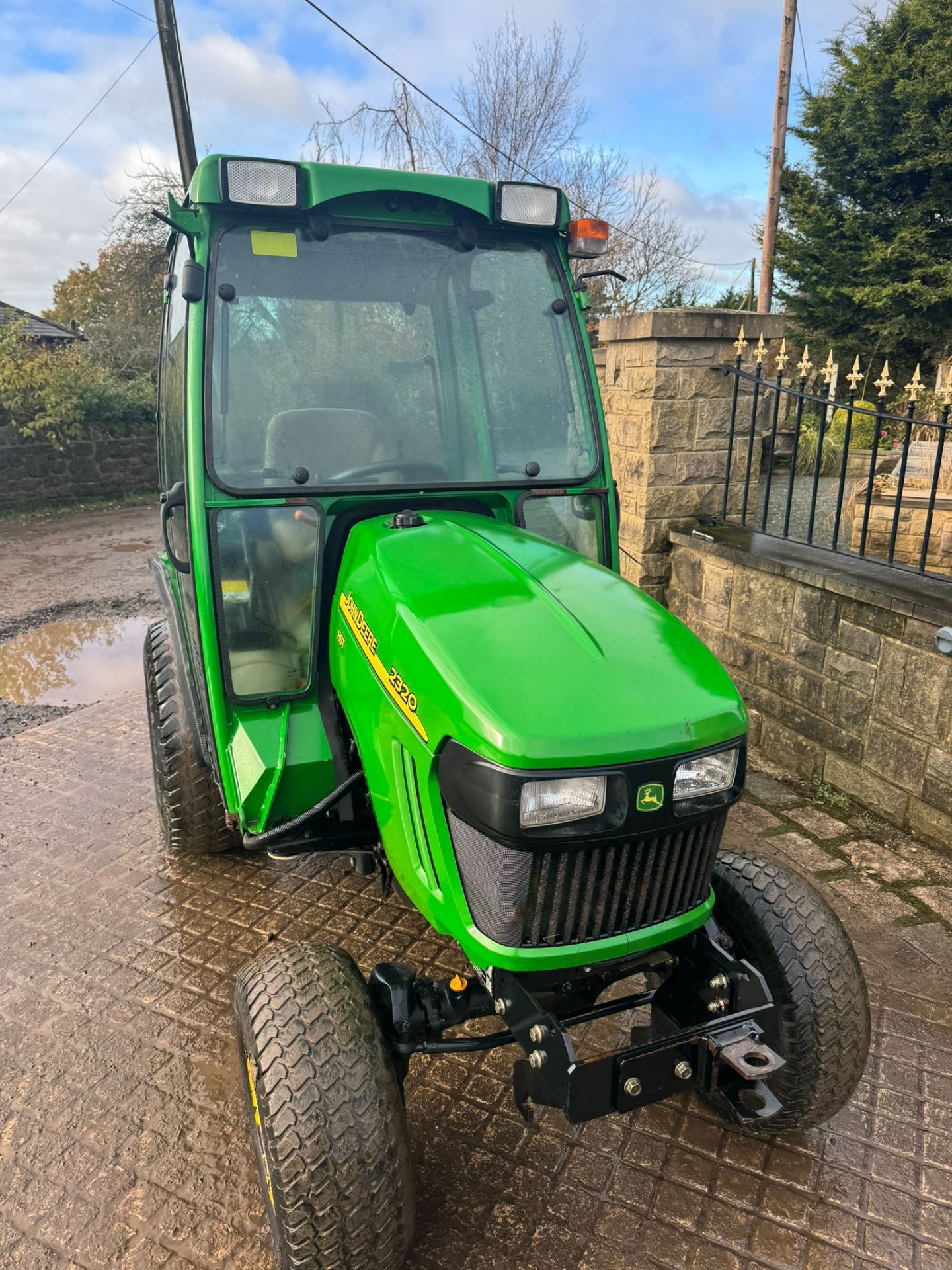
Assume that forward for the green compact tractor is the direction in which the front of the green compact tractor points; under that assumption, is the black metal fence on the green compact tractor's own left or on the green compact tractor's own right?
on the green compact tractor's own left

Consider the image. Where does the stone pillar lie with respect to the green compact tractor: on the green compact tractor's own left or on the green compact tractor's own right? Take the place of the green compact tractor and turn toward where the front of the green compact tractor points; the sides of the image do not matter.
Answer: on the green compact tractor's own left

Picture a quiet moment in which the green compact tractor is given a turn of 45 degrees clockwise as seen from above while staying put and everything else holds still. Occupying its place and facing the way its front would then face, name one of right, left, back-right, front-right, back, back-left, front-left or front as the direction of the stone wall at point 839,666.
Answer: back-left

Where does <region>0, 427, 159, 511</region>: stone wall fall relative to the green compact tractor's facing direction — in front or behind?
behind

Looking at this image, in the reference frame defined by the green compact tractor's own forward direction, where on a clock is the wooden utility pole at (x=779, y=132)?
The wooden utility pole is roughly at 8 o'clock from the green compact tractor.

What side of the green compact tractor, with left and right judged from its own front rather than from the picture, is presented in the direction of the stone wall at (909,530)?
left

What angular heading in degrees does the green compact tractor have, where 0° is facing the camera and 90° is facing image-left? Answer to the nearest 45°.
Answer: approximately 315°

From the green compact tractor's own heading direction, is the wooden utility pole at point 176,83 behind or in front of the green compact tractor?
behind
